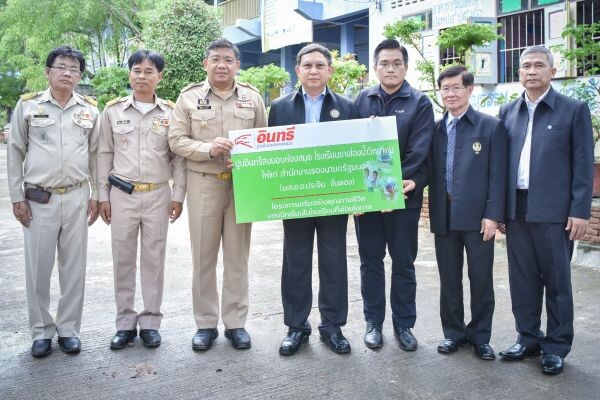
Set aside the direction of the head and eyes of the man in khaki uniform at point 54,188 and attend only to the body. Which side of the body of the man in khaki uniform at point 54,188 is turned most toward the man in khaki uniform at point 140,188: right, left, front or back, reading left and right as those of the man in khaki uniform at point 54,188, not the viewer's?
left

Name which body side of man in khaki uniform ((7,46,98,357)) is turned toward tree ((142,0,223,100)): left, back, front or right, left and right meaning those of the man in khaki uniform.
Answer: back

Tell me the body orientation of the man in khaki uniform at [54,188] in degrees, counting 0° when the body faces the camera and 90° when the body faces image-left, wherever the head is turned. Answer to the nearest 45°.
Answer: approximately 0°

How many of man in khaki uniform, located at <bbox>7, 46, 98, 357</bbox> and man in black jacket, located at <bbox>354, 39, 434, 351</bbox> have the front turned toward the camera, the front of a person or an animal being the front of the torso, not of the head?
2

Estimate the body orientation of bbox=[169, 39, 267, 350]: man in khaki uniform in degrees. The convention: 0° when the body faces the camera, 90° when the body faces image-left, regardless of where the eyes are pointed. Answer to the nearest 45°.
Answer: approximately 0°

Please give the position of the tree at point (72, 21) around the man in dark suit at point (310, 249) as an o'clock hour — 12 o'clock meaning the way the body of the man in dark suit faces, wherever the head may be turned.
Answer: The tree is roughly at 5 o'clock from the man in dark suit.

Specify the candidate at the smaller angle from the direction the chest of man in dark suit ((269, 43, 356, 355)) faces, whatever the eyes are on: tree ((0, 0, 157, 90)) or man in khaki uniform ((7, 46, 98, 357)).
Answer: the man in khaki uniform

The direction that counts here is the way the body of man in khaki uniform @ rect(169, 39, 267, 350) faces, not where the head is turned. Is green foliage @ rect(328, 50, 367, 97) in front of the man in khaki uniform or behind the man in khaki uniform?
behind

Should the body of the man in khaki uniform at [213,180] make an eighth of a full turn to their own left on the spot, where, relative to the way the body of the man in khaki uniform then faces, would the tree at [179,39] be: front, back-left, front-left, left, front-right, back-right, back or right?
back-left

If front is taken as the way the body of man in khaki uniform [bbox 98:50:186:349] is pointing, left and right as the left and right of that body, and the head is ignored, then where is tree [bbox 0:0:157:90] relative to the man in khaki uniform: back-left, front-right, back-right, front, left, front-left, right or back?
back
